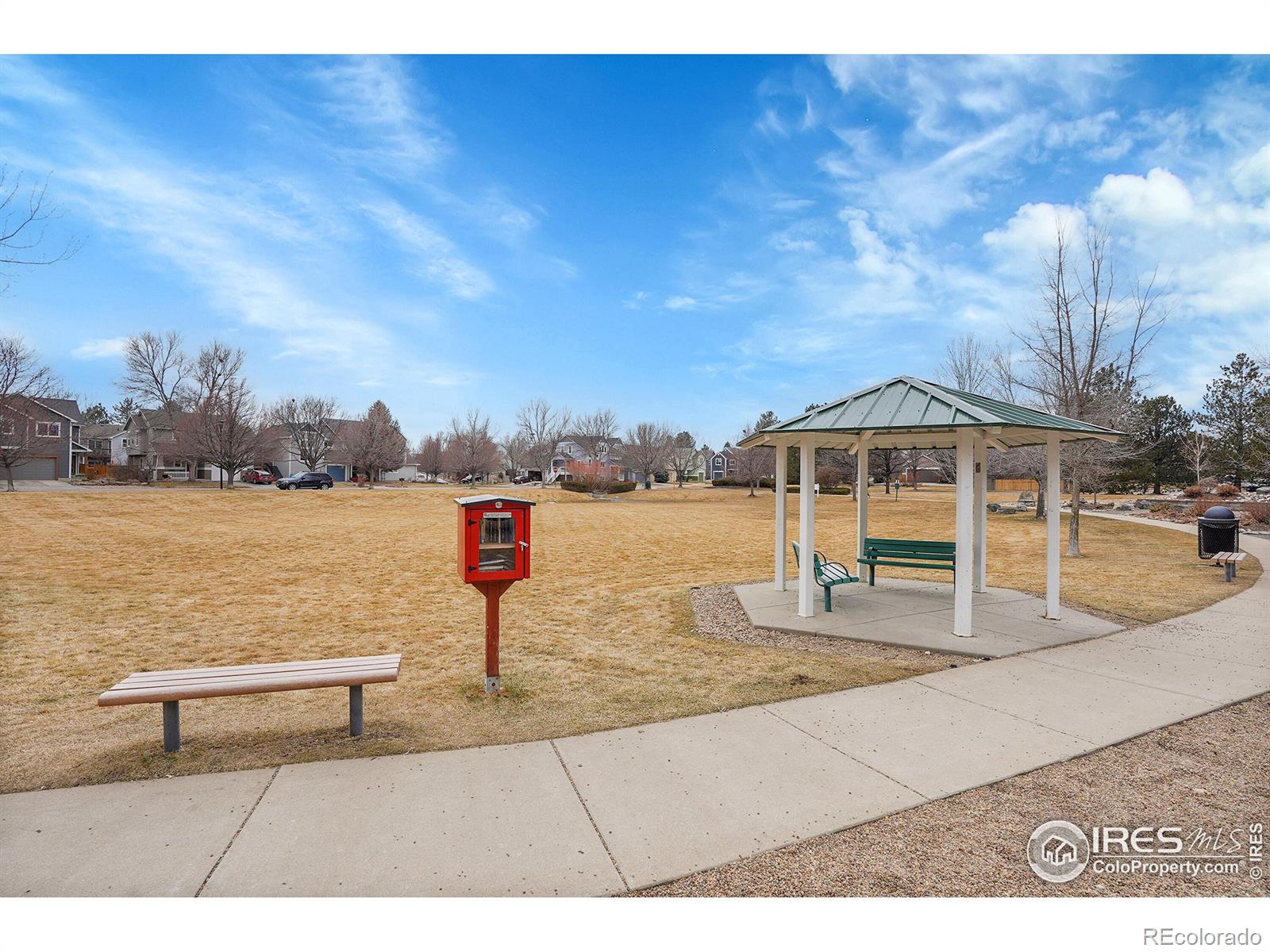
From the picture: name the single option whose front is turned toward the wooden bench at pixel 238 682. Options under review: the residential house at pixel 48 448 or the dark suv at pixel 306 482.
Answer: the residential house

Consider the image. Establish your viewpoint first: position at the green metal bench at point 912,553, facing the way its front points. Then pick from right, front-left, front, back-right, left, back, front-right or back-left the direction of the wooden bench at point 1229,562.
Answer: back-left

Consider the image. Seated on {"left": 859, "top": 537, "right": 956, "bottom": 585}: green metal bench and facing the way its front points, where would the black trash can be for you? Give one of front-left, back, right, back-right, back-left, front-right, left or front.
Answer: back-left

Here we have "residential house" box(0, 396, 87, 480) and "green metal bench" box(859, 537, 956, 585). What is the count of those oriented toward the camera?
2
